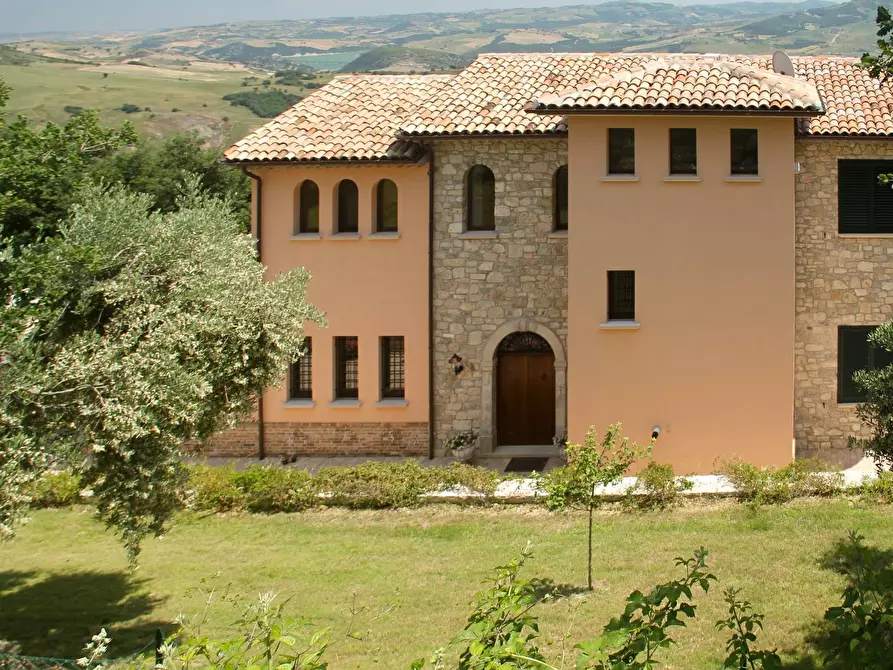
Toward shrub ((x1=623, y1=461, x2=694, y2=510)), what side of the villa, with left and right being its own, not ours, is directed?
front

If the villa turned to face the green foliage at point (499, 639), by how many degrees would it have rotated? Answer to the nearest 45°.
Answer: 0° — it already faces it

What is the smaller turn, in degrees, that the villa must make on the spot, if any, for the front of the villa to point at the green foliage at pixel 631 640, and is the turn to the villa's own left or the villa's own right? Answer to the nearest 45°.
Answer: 0° — it already faces it

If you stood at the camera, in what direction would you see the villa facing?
facing the viewer

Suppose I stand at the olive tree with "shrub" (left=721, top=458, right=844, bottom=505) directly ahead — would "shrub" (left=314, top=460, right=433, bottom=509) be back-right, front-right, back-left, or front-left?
front-left

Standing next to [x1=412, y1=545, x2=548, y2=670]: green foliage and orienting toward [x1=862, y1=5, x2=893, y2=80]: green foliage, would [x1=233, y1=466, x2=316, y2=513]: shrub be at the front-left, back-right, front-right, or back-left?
front-left
